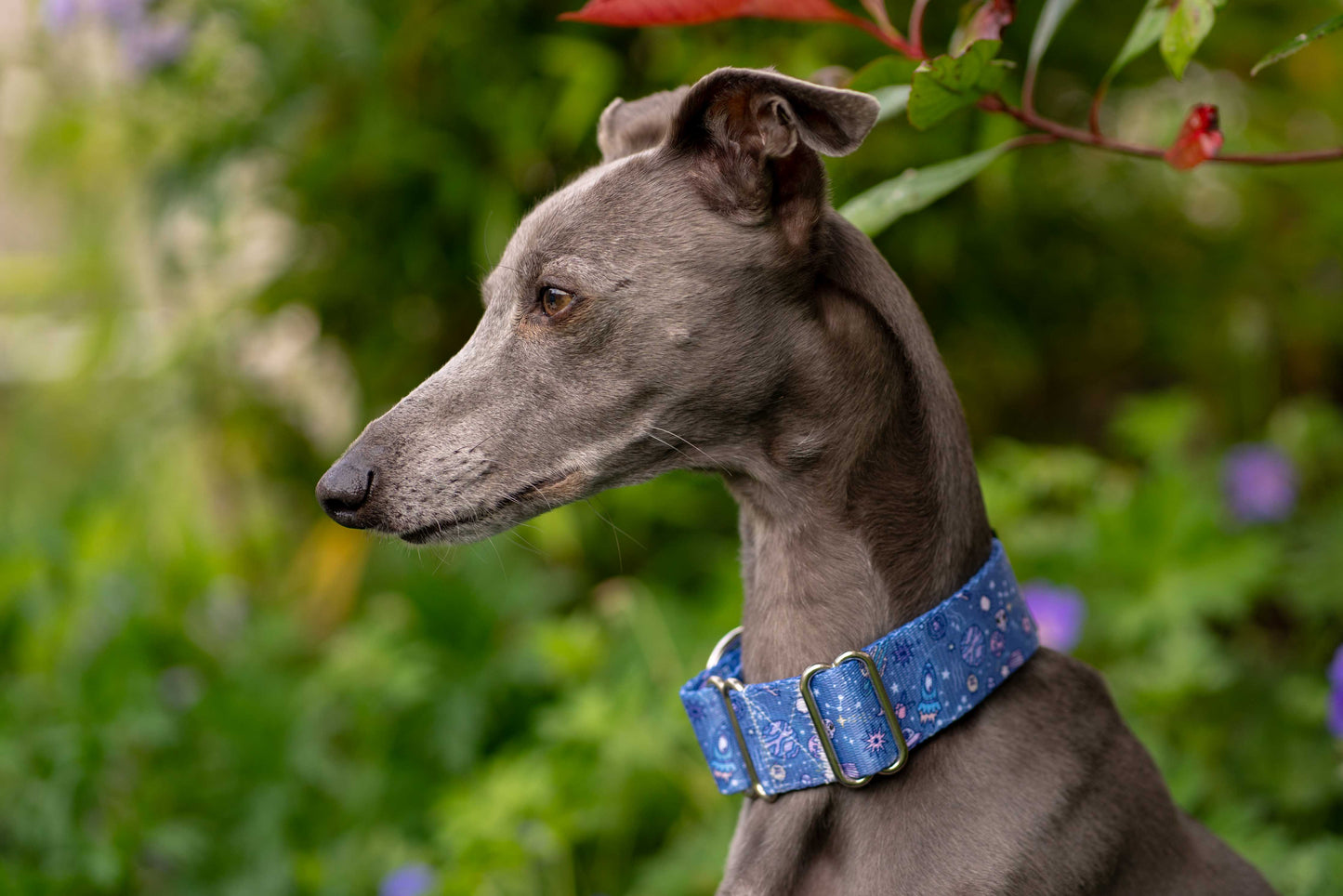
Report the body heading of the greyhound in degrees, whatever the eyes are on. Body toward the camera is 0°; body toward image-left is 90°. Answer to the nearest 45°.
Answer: approximately 90°

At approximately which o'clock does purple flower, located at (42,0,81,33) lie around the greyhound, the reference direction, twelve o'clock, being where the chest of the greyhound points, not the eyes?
The purple flower is roughly at 2 o'clock from the greyhound.

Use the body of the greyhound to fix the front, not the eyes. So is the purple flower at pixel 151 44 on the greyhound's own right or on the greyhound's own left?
on the greyhound's own right

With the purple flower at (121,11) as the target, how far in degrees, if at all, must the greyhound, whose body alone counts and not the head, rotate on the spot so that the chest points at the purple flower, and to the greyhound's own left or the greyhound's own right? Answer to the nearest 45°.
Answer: approximately 45° to the greyhound's own right

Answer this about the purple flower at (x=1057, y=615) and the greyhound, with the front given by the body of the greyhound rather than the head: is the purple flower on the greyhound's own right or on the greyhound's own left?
on the greyhound's own right

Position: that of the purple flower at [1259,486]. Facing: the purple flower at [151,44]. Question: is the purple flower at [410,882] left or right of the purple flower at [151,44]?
left

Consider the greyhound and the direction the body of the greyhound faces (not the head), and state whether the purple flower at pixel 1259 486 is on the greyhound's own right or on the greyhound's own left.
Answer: on the greyhound's own right
